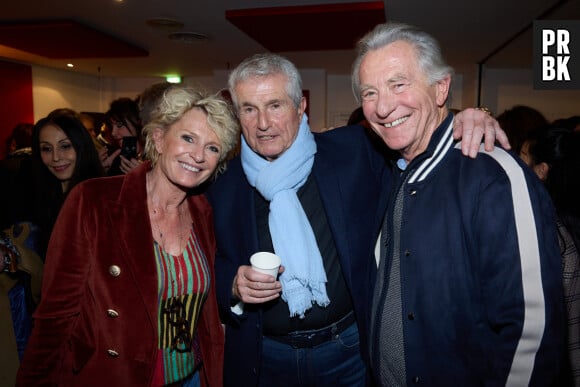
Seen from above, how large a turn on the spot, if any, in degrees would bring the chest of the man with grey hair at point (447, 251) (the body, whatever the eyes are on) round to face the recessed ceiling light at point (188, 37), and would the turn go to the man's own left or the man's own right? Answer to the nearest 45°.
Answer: approximately 90° to the man's own right

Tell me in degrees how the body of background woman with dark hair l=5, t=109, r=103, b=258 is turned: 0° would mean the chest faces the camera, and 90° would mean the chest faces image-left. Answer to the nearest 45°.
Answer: approximately 0°
